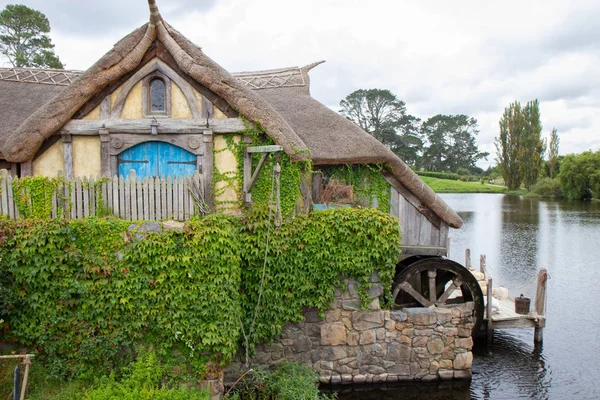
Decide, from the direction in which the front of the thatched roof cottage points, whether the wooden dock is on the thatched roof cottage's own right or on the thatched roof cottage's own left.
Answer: on the thatched roof cottage's own left

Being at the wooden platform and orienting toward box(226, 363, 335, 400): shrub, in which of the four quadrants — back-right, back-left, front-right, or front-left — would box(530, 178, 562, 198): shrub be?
back-right

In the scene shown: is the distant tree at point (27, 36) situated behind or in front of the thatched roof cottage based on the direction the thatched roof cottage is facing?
behind

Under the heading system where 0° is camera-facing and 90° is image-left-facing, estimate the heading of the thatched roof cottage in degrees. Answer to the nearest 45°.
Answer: approximately 0°
